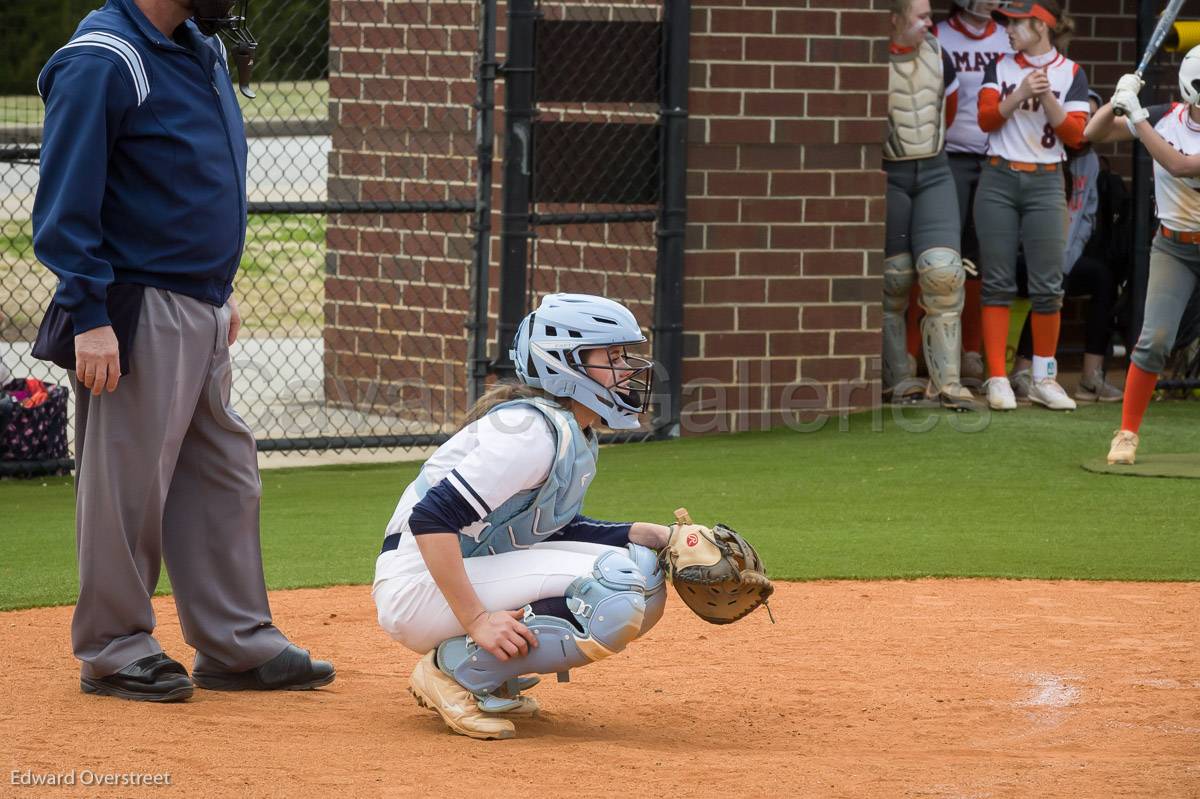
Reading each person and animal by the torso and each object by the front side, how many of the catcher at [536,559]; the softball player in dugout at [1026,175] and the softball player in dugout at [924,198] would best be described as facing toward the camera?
2

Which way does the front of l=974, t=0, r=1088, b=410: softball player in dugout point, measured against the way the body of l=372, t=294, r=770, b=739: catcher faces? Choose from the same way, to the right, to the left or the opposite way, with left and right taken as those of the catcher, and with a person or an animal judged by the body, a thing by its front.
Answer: to the right

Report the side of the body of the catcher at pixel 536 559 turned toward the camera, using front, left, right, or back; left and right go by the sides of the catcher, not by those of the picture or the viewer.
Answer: right

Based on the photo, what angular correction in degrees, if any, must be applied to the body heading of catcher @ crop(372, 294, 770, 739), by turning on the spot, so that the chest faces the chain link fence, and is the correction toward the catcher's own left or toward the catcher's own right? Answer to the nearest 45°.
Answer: approximately 90° to the catcher's own left

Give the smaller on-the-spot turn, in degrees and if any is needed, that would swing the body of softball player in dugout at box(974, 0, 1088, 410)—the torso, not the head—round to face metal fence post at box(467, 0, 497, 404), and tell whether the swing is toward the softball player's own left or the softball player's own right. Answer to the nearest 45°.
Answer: approximately 45° to the softball player's own right

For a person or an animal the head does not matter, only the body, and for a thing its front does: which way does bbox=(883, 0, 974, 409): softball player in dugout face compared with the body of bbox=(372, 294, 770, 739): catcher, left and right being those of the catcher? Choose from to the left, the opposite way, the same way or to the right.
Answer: to the right

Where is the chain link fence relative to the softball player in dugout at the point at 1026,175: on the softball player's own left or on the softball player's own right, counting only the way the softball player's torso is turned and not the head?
on the softball player's own right

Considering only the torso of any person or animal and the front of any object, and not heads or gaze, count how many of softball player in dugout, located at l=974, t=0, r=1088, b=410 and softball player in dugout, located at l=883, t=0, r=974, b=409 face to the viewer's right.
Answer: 0

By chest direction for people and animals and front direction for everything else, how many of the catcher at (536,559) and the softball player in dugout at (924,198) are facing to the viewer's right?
1
